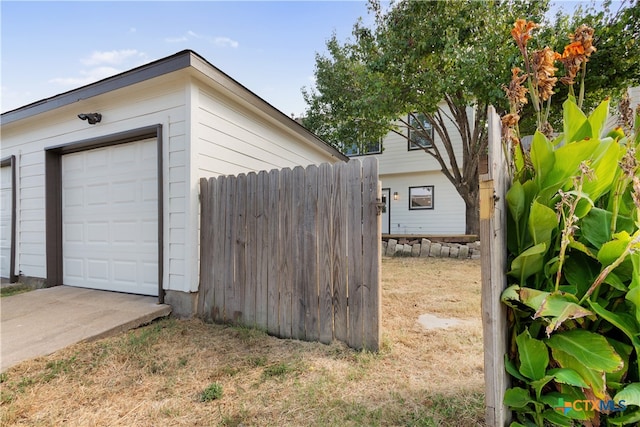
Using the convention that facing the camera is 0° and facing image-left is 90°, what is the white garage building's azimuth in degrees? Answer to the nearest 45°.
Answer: approximately 45°

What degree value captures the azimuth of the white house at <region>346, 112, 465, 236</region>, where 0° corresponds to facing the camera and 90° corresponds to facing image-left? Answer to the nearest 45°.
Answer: approximately 0°

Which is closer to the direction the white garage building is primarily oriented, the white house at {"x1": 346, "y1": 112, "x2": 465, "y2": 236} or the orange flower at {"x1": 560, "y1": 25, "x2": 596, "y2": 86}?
the orange flower

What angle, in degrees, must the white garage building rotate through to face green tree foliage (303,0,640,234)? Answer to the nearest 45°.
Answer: approximately 135° to its left

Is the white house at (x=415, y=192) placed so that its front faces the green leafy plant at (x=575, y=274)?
yes

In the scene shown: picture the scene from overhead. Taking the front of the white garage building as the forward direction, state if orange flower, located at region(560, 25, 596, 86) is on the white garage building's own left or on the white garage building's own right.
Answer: on the white garage building's own left

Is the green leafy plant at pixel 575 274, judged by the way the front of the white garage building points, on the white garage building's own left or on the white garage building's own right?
on the white garage building's own left
